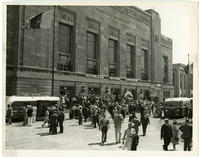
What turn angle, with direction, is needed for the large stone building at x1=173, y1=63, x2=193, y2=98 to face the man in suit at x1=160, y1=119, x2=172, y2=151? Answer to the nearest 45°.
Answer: approximately 45° to its right

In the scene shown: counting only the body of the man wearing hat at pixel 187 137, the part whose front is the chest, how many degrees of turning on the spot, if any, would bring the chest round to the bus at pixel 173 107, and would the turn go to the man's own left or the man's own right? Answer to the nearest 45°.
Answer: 0° — they already face it

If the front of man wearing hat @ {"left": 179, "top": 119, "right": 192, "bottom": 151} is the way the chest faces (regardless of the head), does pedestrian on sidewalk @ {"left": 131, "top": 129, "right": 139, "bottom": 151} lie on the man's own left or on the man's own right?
on the man's own left

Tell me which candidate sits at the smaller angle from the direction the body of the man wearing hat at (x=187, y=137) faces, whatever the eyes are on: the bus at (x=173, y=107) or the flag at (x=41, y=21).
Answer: the bus

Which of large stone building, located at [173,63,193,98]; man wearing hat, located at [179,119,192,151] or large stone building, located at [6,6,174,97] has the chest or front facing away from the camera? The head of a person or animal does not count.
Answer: the man wearing hat

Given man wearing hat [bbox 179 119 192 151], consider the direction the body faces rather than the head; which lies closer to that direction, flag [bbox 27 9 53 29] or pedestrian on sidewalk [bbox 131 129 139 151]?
the flag

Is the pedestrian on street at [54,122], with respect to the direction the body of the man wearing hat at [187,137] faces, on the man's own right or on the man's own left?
on the man's own left

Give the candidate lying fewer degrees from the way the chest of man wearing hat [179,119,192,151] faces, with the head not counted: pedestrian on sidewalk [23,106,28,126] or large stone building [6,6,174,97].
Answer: the large stone building

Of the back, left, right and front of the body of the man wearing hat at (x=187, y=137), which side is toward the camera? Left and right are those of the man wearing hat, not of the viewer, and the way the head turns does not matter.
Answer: back
